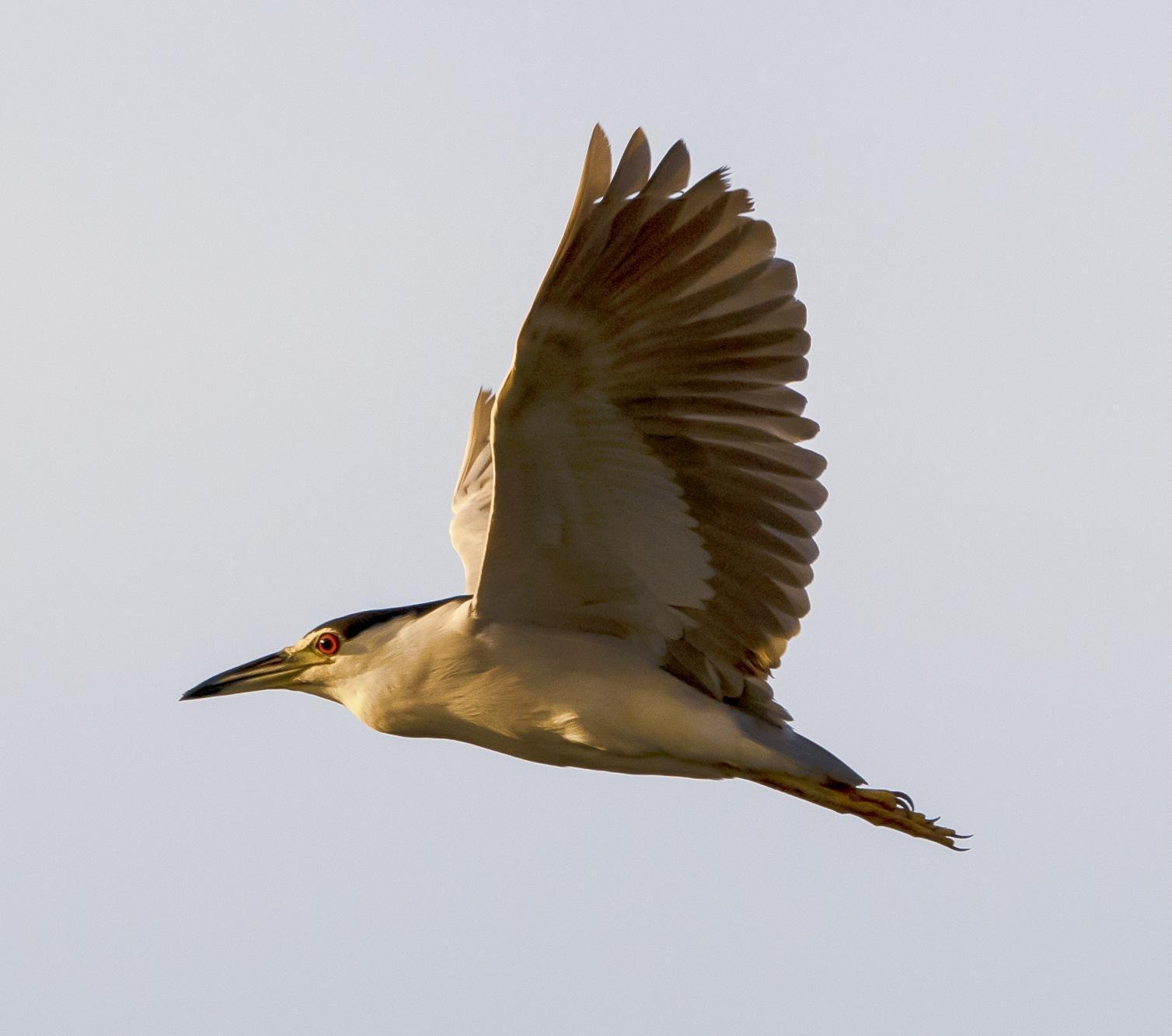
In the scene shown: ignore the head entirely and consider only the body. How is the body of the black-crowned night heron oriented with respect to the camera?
to the viewer's left
